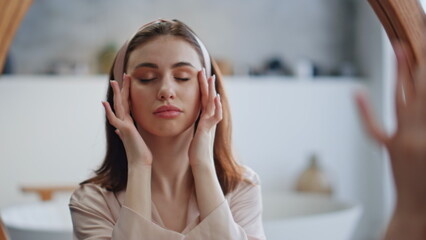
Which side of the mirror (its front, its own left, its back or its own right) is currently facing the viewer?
front
